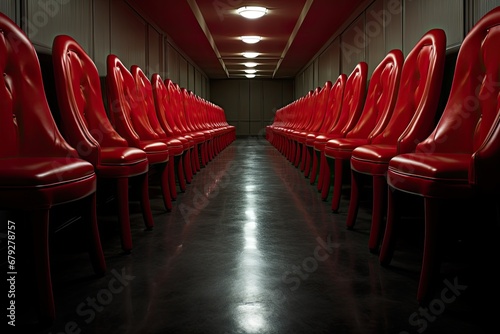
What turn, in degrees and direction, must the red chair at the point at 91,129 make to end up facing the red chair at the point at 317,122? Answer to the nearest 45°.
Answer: approximately 90° to its left

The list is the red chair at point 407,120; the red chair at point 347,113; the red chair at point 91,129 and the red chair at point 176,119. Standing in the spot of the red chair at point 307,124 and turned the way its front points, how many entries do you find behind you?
0

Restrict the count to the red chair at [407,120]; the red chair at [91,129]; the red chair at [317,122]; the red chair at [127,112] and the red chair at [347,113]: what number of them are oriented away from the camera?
0

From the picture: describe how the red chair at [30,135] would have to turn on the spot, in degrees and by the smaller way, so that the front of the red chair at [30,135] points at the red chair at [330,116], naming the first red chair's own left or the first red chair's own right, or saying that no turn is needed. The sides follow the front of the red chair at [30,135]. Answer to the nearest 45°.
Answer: approximately 90° to the first red chair's own left

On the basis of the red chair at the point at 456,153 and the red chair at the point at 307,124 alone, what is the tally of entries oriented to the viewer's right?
0

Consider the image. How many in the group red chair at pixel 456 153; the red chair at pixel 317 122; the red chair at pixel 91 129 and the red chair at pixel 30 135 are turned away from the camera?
0

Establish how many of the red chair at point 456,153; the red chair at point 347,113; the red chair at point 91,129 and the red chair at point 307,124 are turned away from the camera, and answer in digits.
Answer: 0

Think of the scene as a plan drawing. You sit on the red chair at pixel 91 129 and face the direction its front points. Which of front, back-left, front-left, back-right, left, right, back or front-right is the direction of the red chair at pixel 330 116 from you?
left

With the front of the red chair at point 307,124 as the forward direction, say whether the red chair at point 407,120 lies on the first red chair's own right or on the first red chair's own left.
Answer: on the first red chair's own left

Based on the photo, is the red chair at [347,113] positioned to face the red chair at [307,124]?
no

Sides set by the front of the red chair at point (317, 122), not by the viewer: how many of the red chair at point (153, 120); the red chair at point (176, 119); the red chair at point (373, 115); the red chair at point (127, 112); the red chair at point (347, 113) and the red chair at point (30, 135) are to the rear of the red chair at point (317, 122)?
0

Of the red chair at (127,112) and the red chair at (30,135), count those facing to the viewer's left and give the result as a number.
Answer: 0

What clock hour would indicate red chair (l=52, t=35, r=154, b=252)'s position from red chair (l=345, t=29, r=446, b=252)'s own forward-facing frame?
red chair (l=52, t=35, r=154, b=252) is roughly at 1 o'clock from red chair (l=345, t=29, r=446, b=252).

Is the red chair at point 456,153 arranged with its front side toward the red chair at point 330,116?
no

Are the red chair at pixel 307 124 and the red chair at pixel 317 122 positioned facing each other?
no
